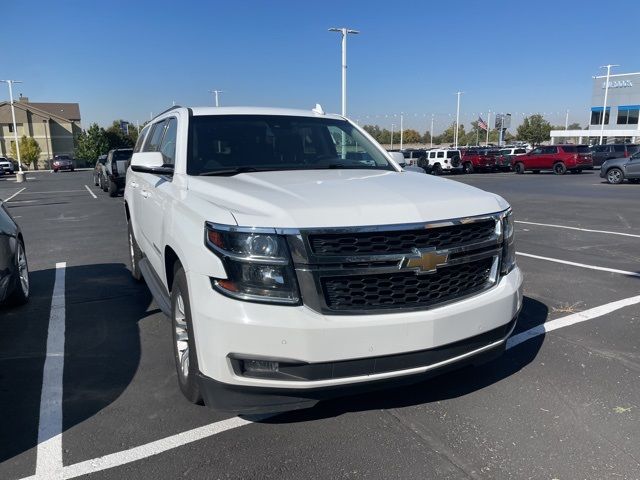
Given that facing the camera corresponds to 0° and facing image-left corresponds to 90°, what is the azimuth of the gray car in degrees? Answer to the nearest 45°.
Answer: approximately 90°

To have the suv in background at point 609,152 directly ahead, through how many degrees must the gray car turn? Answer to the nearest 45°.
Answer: approximately 90° to its right

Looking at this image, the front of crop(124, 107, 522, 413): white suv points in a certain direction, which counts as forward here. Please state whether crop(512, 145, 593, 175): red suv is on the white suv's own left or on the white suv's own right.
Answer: on the white suv's own left

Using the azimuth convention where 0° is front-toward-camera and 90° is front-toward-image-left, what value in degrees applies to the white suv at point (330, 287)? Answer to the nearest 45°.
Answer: approximately 315°

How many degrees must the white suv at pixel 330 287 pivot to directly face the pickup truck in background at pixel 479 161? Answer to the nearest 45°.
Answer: approximately 135° to its left

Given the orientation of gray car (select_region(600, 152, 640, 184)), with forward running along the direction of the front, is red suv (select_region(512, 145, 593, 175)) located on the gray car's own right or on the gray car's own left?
on the gray car's own right

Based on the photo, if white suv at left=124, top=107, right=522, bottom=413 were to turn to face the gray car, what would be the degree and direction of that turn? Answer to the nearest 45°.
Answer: approximately 90° to its left

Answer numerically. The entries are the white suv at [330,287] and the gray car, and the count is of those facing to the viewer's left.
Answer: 1

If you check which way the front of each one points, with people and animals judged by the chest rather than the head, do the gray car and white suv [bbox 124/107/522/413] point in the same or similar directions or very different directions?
very different directions
